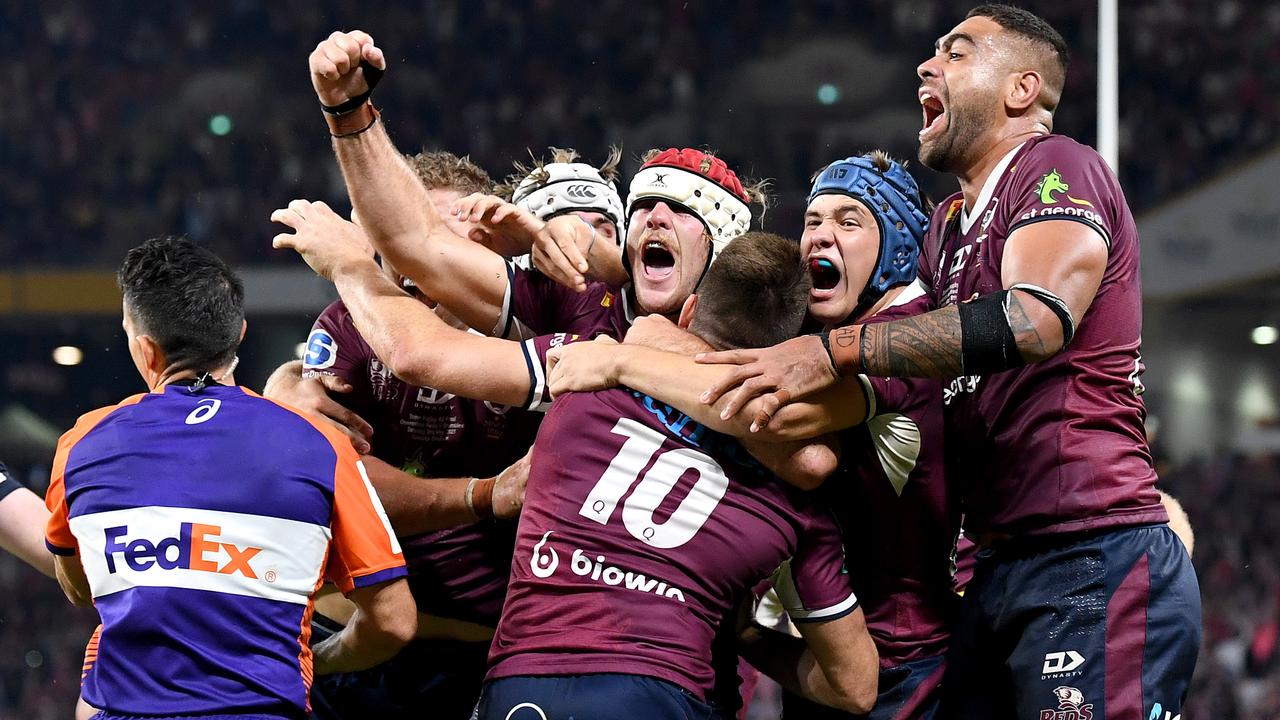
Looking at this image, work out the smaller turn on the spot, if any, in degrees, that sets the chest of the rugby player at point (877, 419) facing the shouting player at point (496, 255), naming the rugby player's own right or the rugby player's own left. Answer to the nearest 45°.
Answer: approximately 90° to the rugby player's own right

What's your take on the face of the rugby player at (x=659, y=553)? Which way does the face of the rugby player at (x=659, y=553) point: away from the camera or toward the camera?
away from the camera

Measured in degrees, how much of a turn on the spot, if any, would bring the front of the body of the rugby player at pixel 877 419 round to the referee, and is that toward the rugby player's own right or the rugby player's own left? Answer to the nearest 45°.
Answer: approximately 45° to the rugby player's own right

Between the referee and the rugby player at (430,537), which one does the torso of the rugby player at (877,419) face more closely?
the referee

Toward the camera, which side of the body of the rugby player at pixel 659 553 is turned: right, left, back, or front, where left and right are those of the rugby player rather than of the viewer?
back
